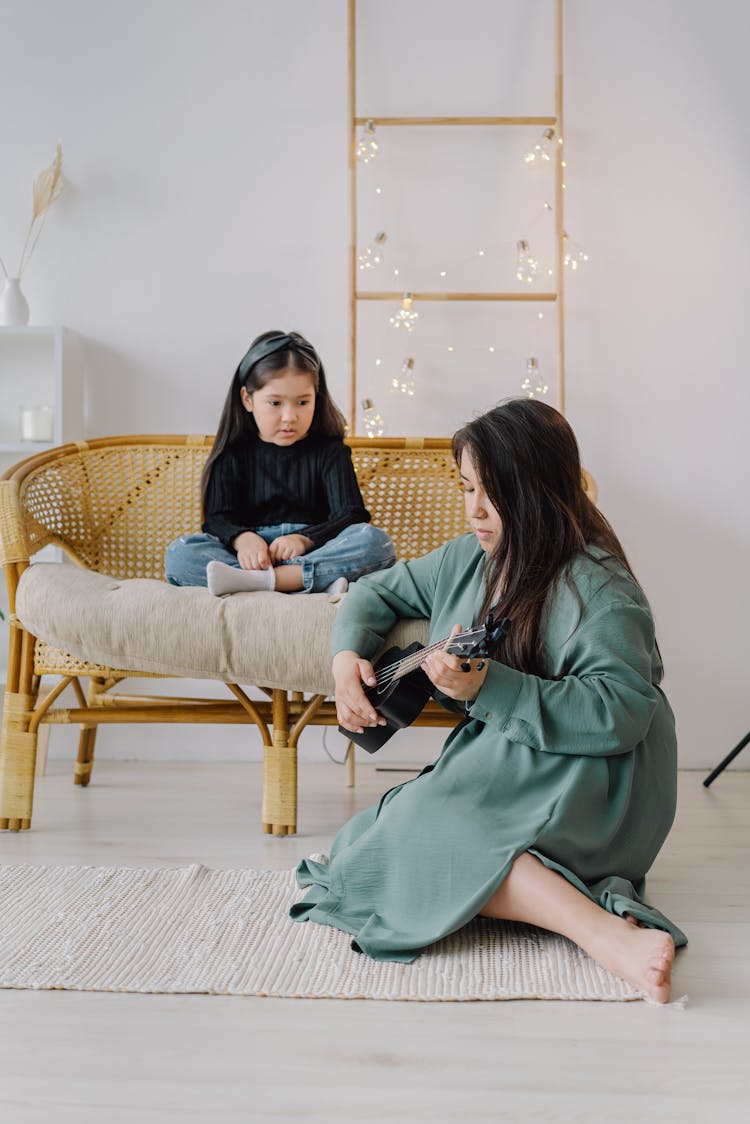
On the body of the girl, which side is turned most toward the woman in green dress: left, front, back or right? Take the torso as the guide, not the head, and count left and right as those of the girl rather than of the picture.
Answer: front

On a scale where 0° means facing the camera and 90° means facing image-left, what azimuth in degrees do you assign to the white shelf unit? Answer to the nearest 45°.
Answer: approximately 0°

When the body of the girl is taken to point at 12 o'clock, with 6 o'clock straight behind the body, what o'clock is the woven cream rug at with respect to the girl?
The woven cream rug is roughly at 12 o'clock from the girl.

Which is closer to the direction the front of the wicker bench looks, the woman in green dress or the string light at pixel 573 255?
the woman in green dress

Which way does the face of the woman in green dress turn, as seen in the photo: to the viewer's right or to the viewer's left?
to the viewer's left
